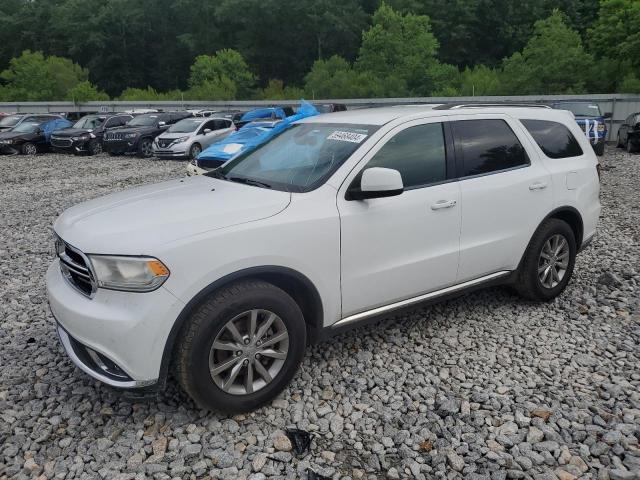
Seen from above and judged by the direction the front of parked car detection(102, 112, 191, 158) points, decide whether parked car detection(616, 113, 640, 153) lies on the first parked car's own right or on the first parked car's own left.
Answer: on the first parked car's own left

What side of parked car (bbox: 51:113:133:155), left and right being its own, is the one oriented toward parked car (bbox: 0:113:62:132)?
right

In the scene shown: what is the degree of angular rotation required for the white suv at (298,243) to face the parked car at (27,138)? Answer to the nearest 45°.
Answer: approximately 90° to its right

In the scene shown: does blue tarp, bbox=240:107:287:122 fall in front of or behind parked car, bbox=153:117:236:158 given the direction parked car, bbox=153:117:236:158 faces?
behind

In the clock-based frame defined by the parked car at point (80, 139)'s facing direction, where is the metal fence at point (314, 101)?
The metal fence is roughly at 6 o'clock from the parked car.

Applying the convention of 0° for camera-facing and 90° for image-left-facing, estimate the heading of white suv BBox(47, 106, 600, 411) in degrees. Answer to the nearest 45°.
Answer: approximately 45°

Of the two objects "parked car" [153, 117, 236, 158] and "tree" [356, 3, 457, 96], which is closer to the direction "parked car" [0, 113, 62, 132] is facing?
the parked car

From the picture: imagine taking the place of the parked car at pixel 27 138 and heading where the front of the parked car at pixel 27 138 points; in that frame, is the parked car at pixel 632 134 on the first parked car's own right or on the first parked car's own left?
on the first parked car's own left

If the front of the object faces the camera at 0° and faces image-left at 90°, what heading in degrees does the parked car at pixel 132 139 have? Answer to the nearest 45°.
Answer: approximately 45°

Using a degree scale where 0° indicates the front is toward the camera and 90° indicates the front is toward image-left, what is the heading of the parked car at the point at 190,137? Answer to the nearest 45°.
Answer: approximately 45°
